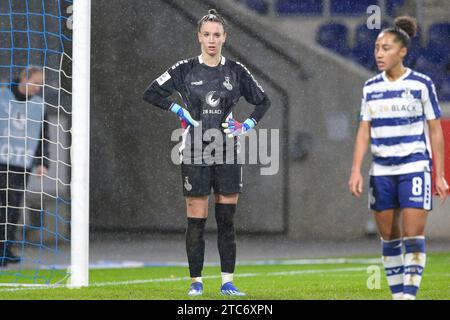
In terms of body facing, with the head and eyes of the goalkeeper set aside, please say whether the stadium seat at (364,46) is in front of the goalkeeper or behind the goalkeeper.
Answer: behind

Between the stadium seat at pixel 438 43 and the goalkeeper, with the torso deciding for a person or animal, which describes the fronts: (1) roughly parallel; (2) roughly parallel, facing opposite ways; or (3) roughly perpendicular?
roughly parallel

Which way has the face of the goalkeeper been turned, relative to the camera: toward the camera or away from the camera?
toward the camera

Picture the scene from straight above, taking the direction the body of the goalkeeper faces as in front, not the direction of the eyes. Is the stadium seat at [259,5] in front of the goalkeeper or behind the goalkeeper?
behind

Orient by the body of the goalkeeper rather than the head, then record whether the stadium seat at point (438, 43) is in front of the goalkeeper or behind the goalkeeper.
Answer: behind

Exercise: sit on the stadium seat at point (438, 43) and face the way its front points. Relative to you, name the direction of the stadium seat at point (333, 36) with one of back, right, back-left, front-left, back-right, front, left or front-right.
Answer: right

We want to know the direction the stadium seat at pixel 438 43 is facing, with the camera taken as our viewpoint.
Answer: facing the viewer

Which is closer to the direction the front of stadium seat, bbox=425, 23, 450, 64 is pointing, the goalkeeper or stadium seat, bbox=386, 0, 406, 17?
the goalkeeper

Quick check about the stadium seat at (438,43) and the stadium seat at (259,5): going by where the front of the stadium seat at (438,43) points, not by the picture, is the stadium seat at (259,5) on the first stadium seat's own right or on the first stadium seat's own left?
on the first stadium seat's own right

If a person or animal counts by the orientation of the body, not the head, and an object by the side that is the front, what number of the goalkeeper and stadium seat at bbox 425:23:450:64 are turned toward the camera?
2

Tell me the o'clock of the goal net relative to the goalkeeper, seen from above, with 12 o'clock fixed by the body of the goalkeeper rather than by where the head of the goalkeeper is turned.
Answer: The goal net is roughly at 5 o'clock from the goalkeeper.

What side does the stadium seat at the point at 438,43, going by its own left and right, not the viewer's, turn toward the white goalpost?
front

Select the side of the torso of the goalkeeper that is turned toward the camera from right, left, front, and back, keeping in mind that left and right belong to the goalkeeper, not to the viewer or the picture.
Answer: front
